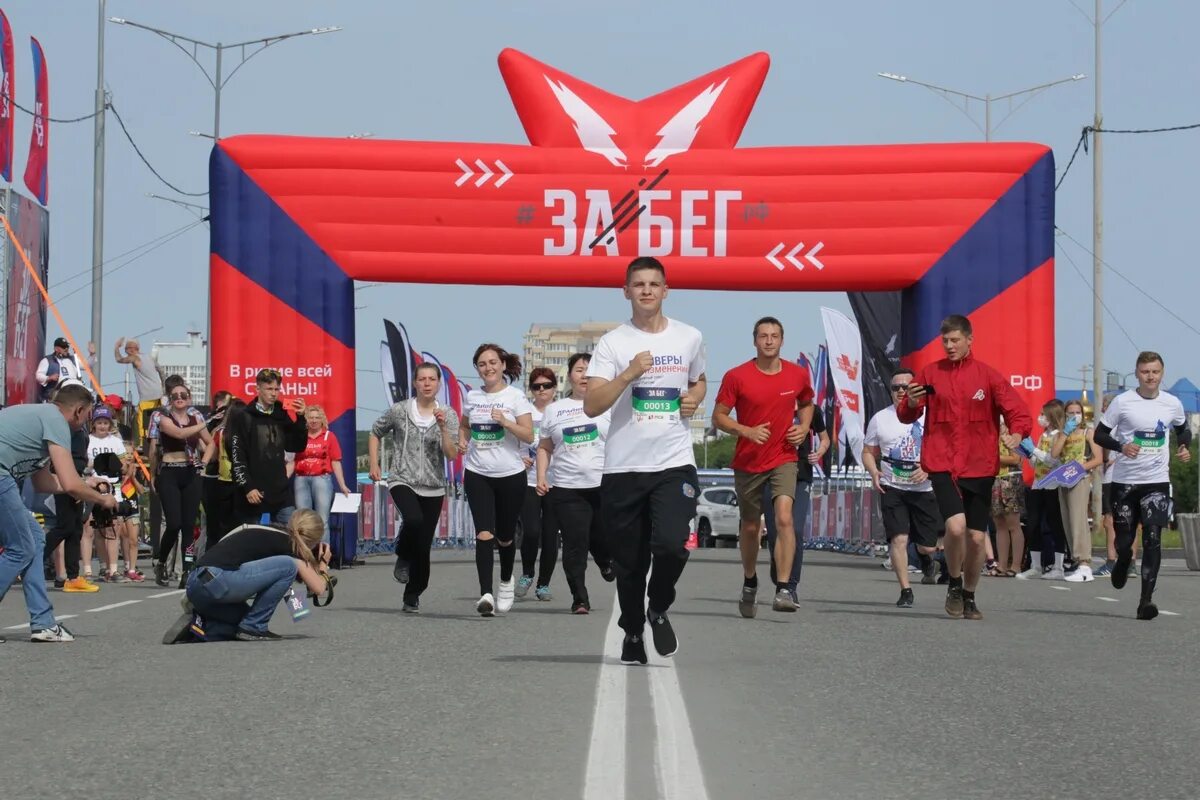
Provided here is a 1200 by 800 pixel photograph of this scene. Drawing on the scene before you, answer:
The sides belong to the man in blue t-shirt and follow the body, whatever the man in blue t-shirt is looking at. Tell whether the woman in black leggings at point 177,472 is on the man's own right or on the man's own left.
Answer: on the man's own left

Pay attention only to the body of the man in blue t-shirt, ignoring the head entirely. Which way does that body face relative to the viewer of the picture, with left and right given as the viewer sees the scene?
facing to the right of the viewer

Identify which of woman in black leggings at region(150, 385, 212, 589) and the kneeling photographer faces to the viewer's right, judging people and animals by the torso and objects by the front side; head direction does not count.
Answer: the kneeling photographer

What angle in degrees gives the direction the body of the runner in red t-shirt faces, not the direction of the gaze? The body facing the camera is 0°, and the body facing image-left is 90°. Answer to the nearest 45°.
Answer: approximately 0°

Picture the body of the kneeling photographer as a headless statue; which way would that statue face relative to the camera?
to the viewer's right

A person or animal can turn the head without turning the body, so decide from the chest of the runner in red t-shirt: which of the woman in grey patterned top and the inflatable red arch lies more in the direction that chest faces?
the woman in grey patterned top

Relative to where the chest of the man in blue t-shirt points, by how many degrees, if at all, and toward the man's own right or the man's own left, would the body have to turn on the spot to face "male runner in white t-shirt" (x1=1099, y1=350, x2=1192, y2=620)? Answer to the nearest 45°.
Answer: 0° — they already face them

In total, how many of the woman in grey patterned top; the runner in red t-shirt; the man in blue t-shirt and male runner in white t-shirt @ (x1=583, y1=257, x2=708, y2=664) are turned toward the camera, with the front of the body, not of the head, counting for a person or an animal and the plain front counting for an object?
3

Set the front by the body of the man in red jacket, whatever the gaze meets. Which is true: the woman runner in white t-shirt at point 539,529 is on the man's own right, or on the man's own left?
on the man's own right
